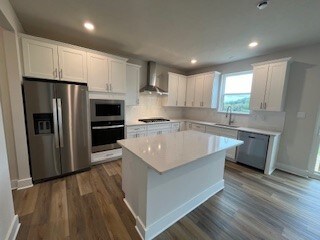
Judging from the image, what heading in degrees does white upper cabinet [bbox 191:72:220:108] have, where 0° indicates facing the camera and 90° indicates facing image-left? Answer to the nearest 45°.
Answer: approximately 45°

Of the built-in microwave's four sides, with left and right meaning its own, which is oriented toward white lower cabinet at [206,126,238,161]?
left

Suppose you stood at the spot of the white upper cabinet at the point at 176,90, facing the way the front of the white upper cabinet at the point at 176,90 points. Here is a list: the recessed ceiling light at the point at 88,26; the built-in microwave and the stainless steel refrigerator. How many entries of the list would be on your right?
3

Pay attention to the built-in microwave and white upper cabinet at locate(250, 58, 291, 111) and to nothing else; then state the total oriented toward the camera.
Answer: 2
